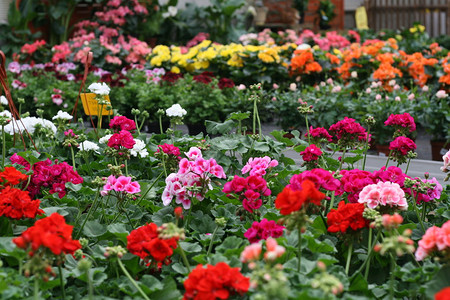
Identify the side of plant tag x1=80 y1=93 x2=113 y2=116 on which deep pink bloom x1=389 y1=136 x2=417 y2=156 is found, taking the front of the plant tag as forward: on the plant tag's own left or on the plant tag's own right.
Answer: on the plant tag's own left

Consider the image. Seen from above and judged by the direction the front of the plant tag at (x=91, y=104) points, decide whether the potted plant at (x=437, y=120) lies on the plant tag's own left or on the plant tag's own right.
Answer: on the plant tag's own left

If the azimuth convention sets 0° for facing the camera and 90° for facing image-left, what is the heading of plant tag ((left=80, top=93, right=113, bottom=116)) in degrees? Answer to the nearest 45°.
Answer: approximately 0°

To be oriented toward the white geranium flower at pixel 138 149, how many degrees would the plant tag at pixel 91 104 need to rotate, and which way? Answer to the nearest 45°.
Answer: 0° — it already faces it

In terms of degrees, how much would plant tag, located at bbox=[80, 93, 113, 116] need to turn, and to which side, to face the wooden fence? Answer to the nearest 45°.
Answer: approximately 135° to its left

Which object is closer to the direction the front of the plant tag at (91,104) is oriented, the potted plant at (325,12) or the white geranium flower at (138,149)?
the white geranium flower

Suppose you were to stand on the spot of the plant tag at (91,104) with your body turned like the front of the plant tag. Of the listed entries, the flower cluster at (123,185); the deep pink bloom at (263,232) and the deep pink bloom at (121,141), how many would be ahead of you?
3

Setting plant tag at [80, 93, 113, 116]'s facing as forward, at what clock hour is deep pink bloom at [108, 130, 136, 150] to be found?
The deep pink bloom is roughly at 12 o'clock from the plant tag.

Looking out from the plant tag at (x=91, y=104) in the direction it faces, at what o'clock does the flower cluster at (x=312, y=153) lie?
The flower cluster is roughly at 11 o'clock from the plant tag.

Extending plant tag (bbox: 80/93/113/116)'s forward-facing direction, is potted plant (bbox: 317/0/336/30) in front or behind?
behind
